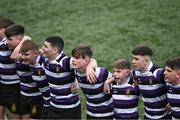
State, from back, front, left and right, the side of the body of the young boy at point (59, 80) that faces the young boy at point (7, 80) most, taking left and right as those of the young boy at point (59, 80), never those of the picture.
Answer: right

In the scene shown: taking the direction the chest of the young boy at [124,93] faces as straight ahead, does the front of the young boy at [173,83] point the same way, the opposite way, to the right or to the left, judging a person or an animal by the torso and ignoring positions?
the same way

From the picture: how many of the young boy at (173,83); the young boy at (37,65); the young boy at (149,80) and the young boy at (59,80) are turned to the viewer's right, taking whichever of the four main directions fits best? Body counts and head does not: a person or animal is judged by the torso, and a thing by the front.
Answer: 0

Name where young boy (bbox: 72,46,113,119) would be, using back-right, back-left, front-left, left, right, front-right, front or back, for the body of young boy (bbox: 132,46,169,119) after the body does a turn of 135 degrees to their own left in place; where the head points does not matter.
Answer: back

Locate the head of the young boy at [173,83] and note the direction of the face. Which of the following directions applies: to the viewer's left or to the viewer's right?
to the viewer's left

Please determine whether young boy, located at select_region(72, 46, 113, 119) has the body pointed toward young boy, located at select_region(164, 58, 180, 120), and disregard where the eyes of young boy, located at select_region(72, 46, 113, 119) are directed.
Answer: no

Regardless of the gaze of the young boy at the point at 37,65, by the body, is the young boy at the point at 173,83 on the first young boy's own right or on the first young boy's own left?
on the first young boy's own left

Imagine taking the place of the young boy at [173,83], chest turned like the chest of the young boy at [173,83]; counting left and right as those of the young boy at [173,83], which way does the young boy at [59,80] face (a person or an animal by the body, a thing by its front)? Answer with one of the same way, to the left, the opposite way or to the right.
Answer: the same way

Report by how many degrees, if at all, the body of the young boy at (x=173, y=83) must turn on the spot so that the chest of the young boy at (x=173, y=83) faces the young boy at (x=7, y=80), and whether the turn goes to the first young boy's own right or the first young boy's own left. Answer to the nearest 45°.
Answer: approximately 45° to the first young boy's own right

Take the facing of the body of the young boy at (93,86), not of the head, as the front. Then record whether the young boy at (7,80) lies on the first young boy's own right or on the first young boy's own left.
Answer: on the first young boy's own right

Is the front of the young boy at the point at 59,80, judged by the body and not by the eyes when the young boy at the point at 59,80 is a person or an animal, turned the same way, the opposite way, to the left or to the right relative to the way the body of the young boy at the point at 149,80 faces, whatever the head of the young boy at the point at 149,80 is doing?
the same way

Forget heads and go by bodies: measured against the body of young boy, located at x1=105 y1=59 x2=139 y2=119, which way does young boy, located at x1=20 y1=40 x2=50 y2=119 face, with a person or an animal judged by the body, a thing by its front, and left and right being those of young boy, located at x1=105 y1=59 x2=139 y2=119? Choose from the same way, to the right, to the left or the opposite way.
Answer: the same way

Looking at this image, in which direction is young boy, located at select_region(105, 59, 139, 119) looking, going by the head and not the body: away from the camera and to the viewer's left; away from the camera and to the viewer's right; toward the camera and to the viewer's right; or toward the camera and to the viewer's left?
toward the camera and to the viewer's left

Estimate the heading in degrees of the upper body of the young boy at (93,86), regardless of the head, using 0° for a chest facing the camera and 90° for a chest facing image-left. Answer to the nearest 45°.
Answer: approximately 45°

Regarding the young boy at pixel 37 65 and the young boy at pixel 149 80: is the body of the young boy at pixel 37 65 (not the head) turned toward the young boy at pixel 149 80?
no

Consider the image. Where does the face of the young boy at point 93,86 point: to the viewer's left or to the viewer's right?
to the viewer's left

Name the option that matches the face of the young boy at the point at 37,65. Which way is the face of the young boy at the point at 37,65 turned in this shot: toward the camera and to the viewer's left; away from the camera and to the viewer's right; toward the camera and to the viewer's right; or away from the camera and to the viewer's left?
toward the camera and to the viewer's left

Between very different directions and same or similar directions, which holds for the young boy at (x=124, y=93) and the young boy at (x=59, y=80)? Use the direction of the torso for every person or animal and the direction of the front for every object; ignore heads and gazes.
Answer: same or similar directions

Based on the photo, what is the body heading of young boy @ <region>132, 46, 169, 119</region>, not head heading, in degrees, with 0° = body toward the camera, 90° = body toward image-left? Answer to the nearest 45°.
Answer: approximately 45°

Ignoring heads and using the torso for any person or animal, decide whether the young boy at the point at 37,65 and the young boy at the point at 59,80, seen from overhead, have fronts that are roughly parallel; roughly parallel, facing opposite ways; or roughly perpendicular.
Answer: roughly parallel

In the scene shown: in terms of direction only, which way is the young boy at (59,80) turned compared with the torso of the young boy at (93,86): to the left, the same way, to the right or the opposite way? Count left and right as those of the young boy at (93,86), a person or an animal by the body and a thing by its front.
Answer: the same way
